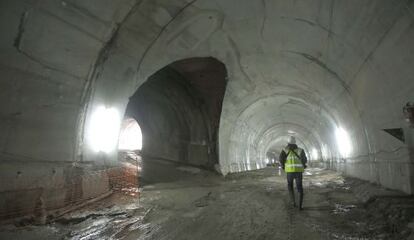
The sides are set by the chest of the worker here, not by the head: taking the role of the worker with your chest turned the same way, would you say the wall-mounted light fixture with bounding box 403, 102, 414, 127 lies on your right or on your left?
on your right

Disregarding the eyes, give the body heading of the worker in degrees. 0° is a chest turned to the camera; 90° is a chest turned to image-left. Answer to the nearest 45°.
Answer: approximately 180°
